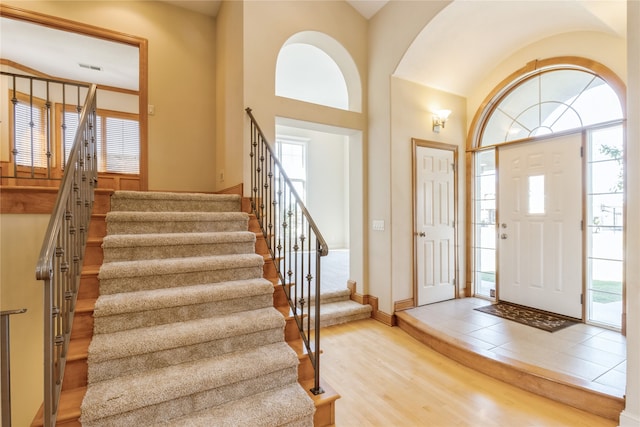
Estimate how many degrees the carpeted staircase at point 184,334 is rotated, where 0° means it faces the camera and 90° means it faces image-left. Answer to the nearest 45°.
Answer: approximately 0°

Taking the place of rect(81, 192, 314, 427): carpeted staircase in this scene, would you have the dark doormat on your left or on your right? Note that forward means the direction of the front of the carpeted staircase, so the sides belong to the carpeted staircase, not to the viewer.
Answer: on your left

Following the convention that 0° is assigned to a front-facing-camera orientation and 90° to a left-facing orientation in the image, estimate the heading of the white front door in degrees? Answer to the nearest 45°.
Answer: approximately 45°

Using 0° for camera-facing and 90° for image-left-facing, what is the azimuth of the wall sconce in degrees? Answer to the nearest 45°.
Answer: approximately 315°

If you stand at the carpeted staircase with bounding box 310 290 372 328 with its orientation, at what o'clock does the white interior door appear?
The white interior door is roughly at 10 o'clock from the carpeted staircase.

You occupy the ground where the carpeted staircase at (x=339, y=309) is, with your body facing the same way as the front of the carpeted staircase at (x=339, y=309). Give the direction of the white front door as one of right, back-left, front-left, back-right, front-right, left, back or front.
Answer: front-left
